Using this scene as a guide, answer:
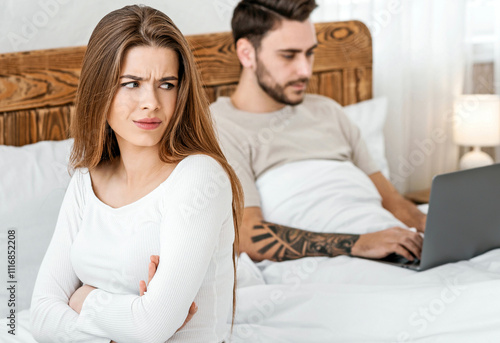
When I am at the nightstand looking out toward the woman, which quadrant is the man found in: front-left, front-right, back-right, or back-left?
front-right

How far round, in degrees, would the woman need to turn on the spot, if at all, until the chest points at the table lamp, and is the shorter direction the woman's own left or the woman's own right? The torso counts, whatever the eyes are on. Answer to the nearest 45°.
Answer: approximately 180°

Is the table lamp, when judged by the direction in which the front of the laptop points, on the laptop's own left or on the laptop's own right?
on the laptop's own right

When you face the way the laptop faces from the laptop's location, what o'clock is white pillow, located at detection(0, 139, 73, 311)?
The white pillow is roughly at 10 o'clock from the laptop.

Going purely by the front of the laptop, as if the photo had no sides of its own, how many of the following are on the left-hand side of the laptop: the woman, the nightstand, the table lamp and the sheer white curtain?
1

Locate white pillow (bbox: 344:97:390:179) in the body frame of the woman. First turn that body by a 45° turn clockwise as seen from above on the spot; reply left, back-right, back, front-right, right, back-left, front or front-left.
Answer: back-right

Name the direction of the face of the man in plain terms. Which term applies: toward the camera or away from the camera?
toward the camera

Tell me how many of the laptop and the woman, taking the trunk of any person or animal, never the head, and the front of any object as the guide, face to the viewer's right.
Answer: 0

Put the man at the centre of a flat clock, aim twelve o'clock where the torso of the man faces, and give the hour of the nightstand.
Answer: The nightstand is roughly at 9 o'clock from the man.

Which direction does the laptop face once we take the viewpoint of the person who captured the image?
facing away from the viewer and to the left of the viewer

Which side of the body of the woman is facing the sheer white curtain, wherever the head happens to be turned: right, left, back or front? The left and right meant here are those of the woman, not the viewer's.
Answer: back

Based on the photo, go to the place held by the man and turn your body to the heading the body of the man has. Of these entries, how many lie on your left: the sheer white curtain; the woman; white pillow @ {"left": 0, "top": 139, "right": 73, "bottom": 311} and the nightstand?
2
